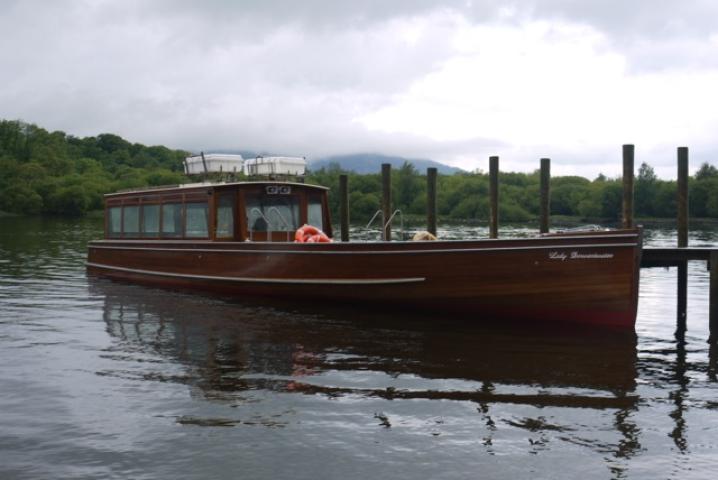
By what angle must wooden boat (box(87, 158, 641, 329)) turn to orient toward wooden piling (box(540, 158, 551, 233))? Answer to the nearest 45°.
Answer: approximately 90° to its left

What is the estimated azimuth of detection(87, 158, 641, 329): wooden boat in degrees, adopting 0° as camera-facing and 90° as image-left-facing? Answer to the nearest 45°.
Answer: approximately 315°

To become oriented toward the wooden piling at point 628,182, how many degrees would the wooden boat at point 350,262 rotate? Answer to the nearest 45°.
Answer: approximately 45° to its left

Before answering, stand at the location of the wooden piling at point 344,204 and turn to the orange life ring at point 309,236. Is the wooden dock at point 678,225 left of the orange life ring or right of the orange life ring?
left

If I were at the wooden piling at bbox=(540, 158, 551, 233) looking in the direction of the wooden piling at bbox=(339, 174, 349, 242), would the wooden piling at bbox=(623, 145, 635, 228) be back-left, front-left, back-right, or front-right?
back-left
